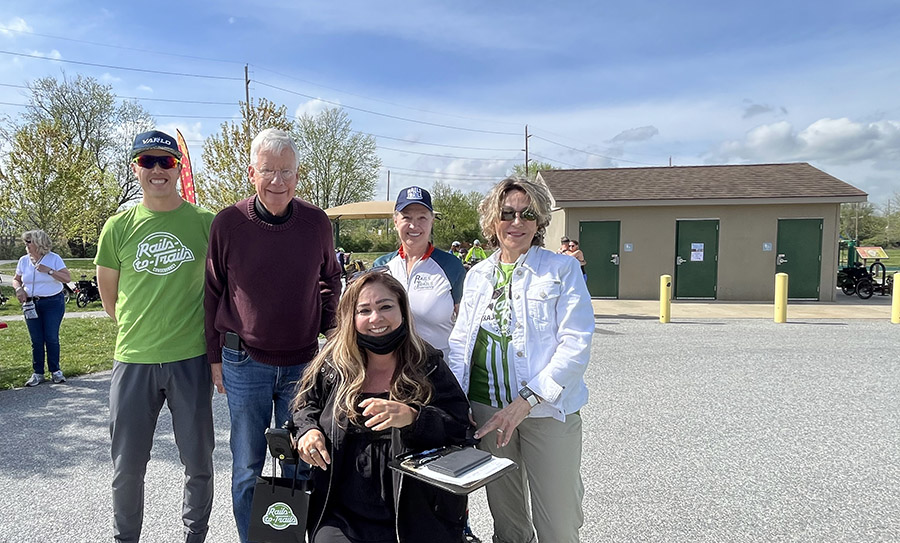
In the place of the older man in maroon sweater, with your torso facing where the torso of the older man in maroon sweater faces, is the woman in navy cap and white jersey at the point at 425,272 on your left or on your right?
on your left

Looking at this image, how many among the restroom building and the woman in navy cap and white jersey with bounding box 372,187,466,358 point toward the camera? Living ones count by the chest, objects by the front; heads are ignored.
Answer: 2

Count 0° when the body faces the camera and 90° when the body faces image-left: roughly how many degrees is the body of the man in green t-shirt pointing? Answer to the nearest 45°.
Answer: approximately 0°

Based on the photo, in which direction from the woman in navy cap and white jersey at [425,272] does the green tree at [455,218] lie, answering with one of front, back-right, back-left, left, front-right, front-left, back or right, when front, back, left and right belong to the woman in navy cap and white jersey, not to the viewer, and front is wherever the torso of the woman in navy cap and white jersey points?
back

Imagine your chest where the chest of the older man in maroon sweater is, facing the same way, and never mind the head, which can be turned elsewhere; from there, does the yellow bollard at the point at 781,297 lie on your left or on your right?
on your left

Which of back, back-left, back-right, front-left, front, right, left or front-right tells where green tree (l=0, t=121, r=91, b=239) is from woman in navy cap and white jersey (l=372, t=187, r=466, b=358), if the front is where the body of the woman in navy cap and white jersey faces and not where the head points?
back-right

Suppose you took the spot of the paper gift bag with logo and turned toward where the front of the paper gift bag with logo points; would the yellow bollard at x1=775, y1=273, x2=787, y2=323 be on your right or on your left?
on your left

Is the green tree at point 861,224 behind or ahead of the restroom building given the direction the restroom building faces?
behind

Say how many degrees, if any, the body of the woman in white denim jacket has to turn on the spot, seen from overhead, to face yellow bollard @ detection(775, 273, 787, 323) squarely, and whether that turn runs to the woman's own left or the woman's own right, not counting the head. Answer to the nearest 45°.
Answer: approximately 180°

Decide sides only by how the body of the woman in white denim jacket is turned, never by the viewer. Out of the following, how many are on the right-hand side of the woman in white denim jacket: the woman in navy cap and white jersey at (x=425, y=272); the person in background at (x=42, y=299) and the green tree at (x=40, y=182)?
3
